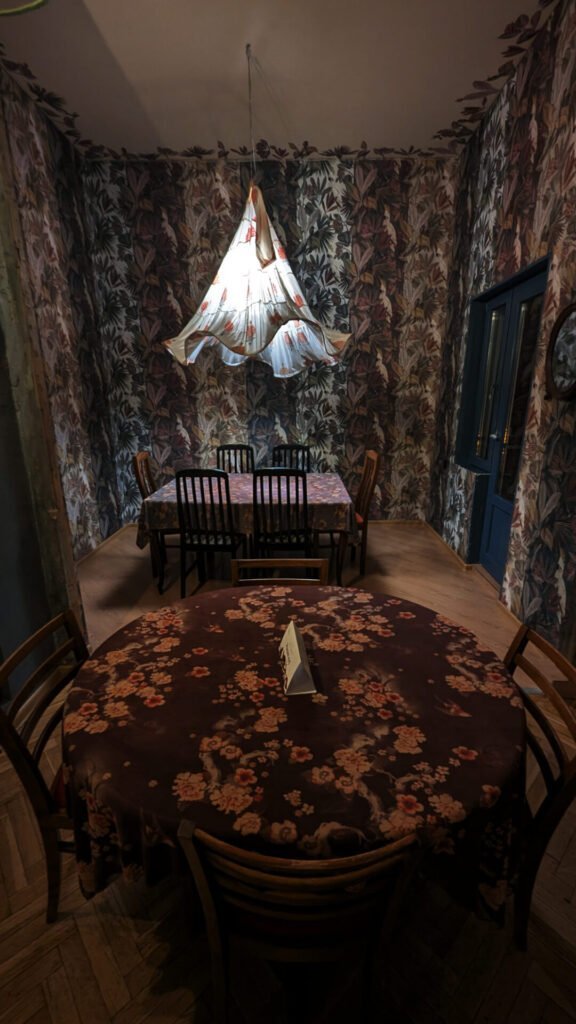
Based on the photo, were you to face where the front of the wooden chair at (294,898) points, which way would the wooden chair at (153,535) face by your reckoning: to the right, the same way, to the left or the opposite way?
to the right

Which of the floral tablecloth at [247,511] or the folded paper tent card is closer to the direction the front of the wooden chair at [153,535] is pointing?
the floral tablecloth

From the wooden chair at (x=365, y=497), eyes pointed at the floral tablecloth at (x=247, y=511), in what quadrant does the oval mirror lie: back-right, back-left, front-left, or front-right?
back-left

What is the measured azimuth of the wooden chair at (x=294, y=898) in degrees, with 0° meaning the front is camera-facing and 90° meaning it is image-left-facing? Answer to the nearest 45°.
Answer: approximately 180°

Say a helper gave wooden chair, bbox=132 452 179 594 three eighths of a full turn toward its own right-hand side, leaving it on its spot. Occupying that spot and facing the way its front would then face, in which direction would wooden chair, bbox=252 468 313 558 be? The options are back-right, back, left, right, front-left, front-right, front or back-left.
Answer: left

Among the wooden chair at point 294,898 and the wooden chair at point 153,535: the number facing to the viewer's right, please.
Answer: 1

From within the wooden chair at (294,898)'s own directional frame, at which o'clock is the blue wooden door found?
The blue wooden door is roughly at 1 o'clock from the wooden chair.

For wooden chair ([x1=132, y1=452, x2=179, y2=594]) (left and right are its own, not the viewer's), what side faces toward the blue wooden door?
front

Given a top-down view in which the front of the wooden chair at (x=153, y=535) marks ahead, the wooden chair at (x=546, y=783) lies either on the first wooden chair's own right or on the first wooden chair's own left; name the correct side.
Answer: on the first wooden chair's own right

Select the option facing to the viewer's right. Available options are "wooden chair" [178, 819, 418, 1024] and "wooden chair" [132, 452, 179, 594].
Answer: "wooden chair" [132, 452, 179, 594]

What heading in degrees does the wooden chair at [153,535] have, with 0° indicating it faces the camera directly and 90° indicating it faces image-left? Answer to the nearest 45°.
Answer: approximately 270°

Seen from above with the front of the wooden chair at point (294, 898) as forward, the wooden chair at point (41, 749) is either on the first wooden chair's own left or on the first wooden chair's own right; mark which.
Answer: on the first wooden chair's own left

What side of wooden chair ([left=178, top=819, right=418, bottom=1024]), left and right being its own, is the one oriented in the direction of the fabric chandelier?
front
